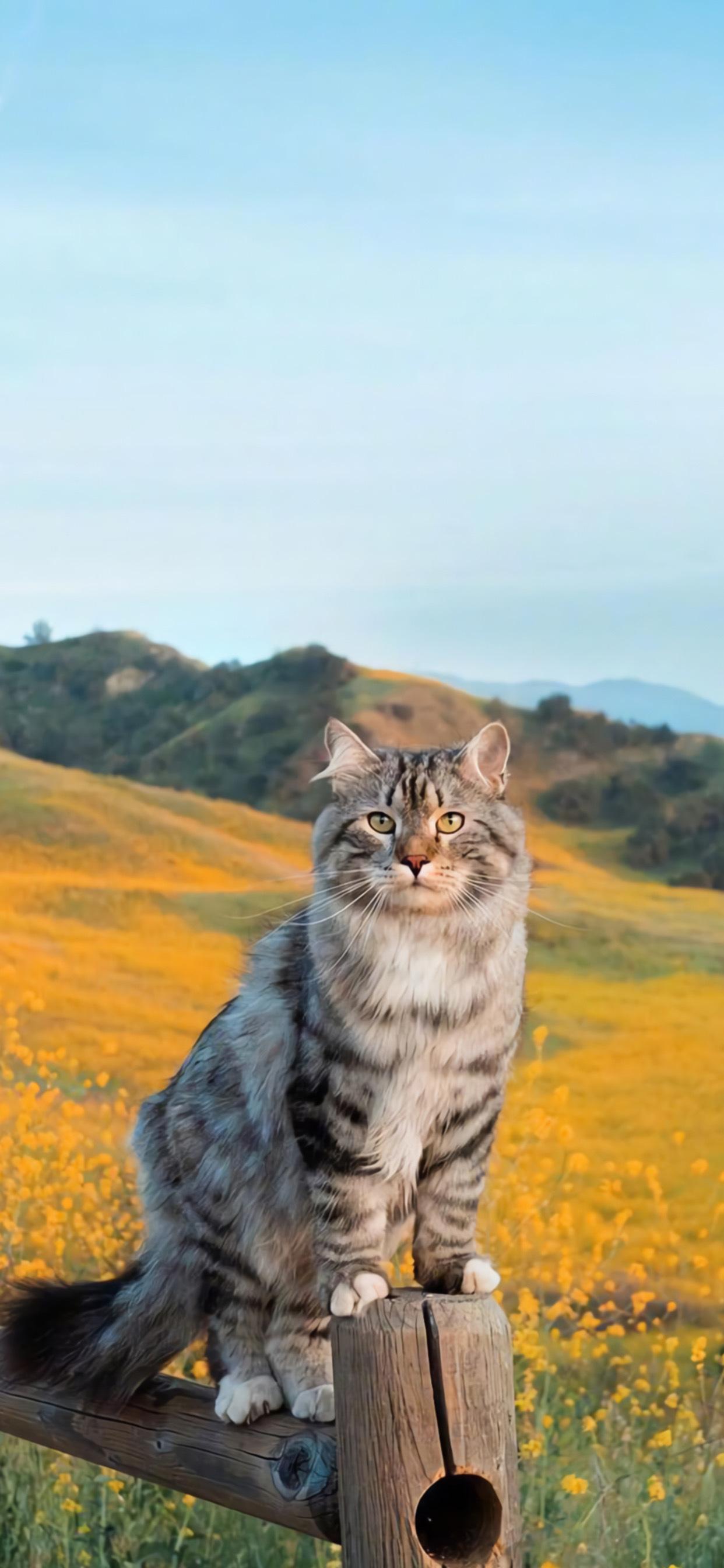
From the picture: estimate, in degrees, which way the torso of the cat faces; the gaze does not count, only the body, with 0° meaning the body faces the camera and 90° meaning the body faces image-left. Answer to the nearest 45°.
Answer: approximately 315°
